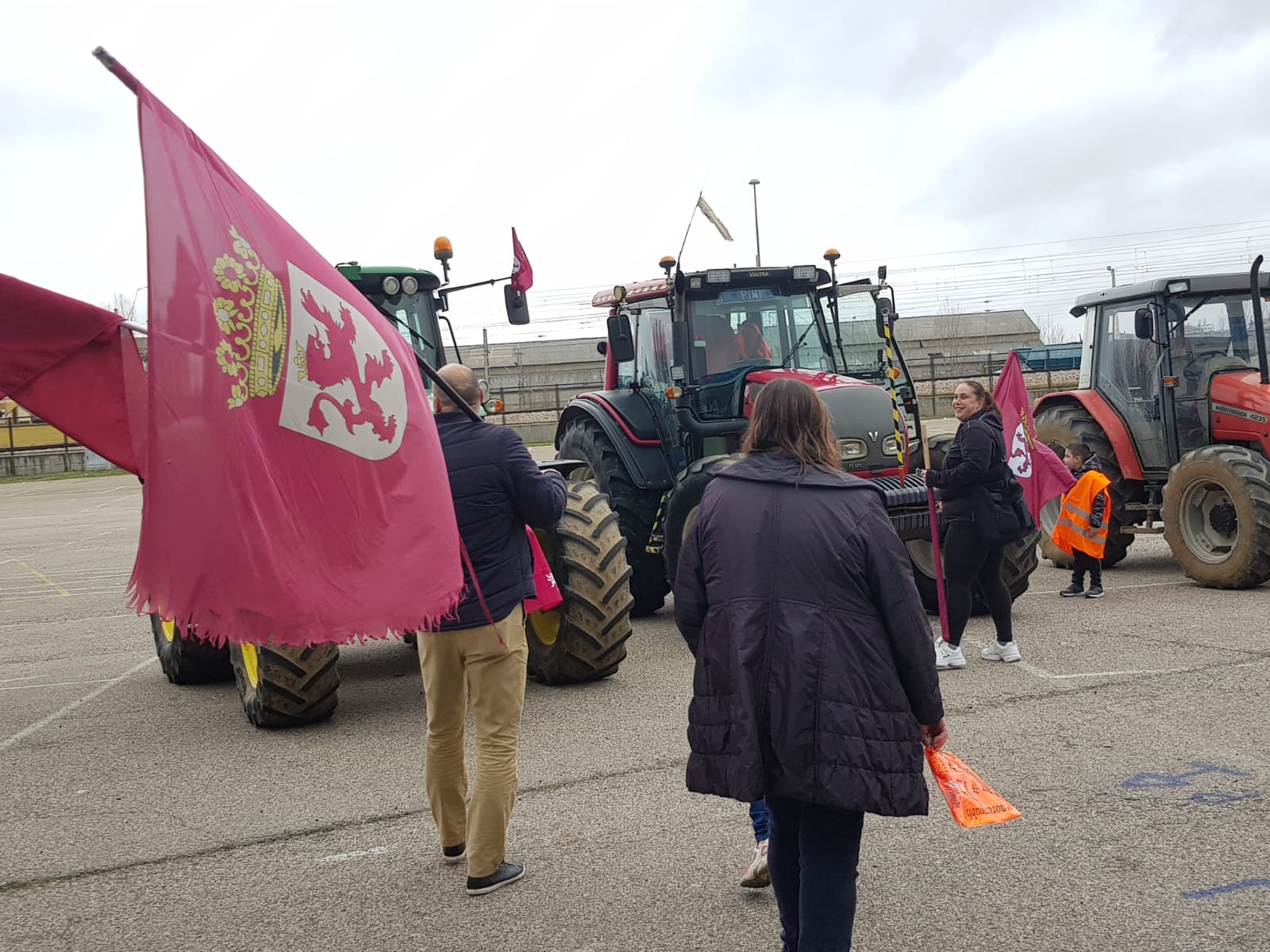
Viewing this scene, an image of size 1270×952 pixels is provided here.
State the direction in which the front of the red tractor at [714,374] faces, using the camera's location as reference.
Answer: facing the viewer and to the right of the viewer

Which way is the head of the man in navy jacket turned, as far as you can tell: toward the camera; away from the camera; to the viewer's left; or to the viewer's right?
away from the camera

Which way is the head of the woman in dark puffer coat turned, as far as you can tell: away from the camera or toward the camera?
away from the camera

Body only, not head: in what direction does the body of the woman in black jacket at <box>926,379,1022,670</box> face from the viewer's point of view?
to the viewer's left

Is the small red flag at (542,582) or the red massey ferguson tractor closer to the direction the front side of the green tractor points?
the small red flag

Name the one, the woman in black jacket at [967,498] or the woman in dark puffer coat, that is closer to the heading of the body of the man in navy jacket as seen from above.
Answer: the woman in black jacket

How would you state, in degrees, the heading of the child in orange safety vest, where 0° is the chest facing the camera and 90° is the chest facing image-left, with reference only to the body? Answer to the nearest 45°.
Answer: approximately 90°

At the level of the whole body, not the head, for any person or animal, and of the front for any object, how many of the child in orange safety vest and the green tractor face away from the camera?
0

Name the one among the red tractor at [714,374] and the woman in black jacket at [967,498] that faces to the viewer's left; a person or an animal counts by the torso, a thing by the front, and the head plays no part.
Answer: the woman in black jacket

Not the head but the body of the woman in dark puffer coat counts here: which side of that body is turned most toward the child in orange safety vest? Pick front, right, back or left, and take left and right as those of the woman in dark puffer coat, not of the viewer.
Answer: front

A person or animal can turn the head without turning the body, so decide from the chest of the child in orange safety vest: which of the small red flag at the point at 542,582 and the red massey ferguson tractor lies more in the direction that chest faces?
the small red flag
